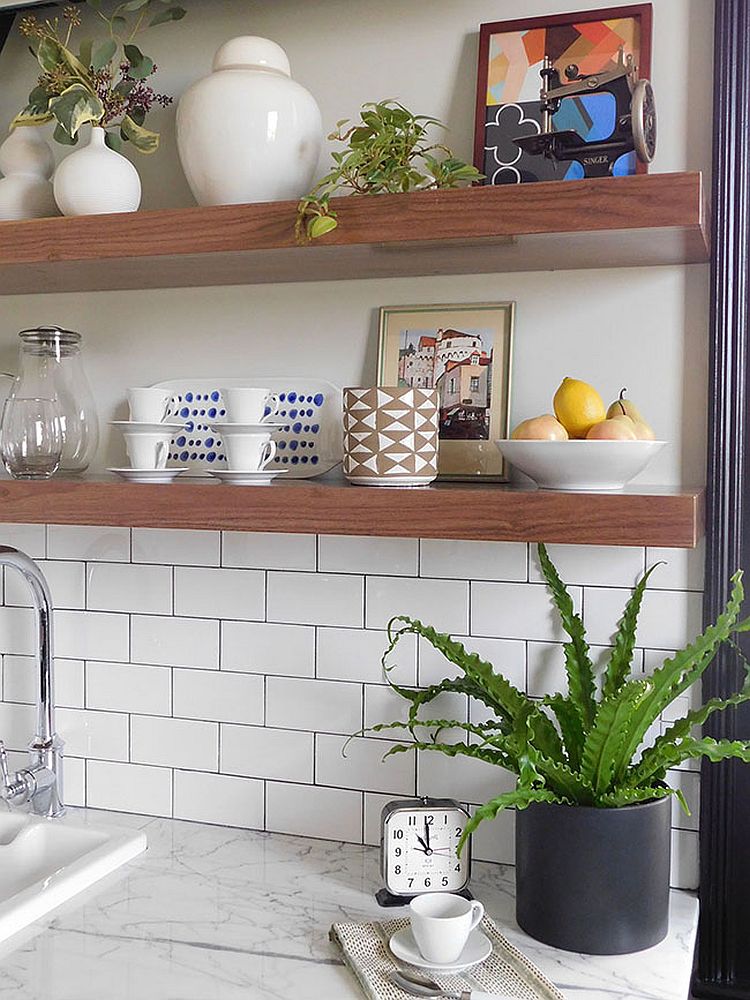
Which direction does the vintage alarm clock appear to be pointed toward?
toward the camera

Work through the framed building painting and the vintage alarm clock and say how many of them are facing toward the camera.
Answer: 2

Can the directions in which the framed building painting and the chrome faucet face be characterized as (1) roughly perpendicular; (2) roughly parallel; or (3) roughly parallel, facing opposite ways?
roughly parallel

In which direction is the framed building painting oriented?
toward the camera

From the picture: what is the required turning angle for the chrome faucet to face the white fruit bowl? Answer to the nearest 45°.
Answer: approximately 90° to its left

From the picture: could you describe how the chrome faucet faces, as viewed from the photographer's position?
facing the viewer and to the left of the viewer
